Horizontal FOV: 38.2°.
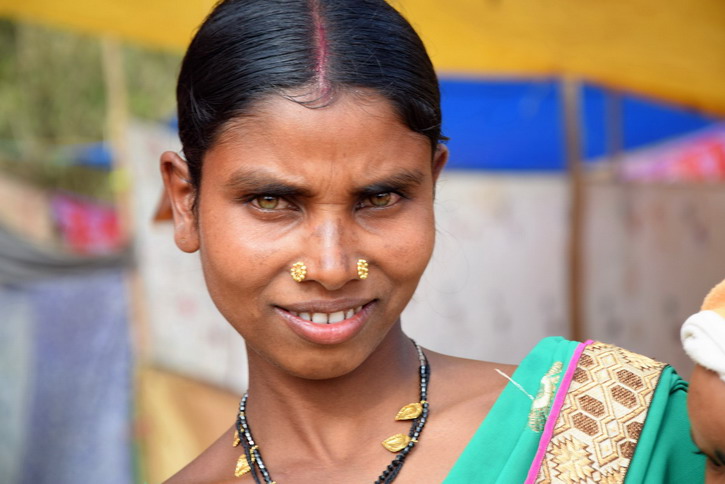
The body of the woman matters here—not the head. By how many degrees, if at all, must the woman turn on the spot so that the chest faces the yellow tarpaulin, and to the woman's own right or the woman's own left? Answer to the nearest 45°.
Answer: approximately 180°

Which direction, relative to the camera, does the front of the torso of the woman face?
toward the camera

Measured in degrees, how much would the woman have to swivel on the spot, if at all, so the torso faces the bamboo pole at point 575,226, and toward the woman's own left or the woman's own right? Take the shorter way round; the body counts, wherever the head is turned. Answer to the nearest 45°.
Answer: approximately 180°

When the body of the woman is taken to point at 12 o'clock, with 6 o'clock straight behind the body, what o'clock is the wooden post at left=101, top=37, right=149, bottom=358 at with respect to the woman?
The wooden post is roughly at 5 o'clock from the woman.

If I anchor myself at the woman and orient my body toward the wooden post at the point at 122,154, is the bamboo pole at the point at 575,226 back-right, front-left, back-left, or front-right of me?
front-right
